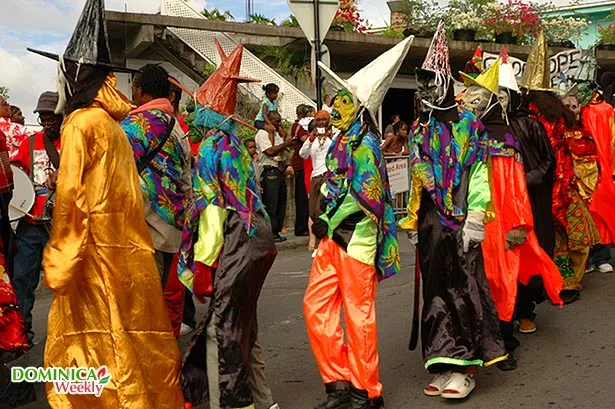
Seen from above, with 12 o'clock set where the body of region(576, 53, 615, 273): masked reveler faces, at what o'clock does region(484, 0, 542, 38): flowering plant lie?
The flowering plant is roughly at 4 o'clock from the masked reveler.

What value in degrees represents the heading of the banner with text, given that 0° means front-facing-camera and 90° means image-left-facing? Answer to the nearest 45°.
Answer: approximately 0°

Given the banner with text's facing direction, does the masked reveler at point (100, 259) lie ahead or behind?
ahead

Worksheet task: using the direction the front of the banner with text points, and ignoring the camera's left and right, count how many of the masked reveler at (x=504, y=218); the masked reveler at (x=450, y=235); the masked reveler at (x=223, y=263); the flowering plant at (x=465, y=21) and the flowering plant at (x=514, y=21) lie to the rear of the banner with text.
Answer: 2

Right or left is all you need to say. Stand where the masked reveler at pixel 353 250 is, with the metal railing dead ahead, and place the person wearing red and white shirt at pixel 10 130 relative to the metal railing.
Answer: left

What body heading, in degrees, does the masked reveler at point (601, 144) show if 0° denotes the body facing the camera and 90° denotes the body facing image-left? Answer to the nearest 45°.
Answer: approximately 45°

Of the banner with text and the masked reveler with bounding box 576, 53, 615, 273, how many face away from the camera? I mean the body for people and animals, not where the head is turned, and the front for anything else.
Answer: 0

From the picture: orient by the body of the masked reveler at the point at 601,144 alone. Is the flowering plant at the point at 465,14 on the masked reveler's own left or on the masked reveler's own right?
on the masked reveler's own right

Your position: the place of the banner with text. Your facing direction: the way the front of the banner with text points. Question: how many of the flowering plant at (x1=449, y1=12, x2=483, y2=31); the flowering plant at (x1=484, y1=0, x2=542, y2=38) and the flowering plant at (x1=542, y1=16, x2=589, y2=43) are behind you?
3

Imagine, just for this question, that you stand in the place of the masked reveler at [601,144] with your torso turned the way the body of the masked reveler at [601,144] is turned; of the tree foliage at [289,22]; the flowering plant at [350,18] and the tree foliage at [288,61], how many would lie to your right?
3
